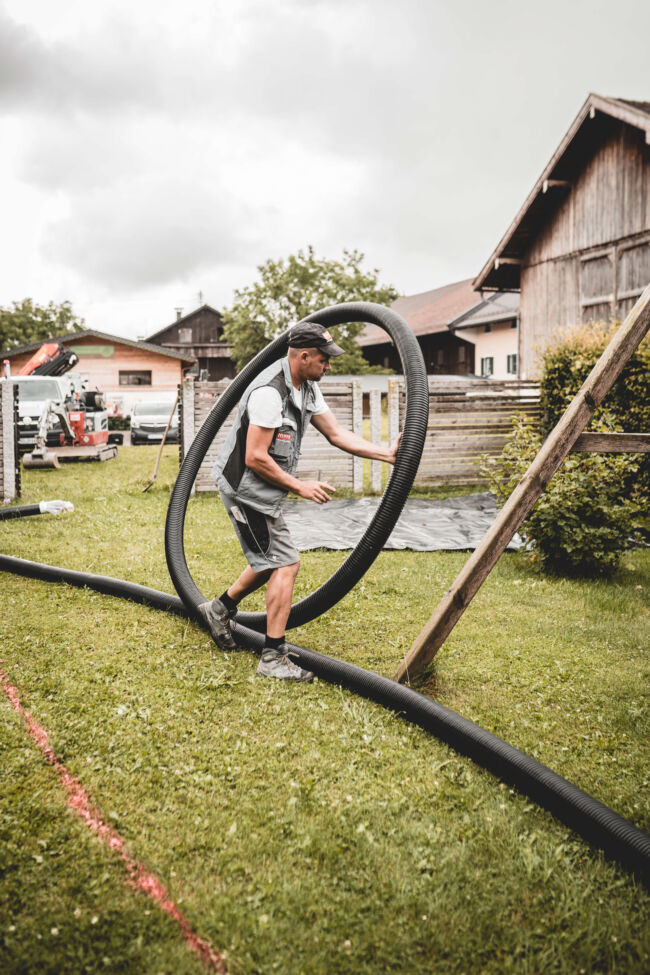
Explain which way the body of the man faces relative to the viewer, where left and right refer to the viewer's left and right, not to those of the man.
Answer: facing to the right of the viewer

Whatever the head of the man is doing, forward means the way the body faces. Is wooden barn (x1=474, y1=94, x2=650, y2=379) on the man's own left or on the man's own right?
on the man's own left

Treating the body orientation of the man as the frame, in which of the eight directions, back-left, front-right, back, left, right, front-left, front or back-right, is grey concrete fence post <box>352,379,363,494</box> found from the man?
left

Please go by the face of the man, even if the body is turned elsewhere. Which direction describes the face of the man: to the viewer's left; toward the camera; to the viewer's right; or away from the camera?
to the viewer's right

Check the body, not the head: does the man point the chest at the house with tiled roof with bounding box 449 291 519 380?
no

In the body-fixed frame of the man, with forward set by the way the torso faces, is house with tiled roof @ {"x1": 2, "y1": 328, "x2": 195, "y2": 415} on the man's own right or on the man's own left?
on the man's own left

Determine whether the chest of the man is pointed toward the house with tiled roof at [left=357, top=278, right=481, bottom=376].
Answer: no

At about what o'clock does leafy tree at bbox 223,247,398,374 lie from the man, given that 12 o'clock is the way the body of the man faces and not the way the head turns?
The leafy tree is roughly at 9 o'clock from the man.

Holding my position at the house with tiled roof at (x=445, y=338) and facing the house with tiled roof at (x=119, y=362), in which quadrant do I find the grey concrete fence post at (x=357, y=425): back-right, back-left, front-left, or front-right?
front-left

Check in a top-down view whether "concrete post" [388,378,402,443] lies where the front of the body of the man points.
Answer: no

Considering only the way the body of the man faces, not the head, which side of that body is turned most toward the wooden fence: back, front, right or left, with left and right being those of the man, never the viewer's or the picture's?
left

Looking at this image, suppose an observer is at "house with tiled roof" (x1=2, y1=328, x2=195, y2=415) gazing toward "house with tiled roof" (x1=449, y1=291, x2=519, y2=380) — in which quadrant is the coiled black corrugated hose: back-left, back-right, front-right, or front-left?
front-right

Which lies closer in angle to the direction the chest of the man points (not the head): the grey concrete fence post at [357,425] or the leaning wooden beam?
the leaning wooden beam

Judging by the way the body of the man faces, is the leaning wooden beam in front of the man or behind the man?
in front

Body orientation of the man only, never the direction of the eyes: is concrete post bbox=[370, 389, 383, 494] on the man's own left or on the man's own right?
on the man's own left
